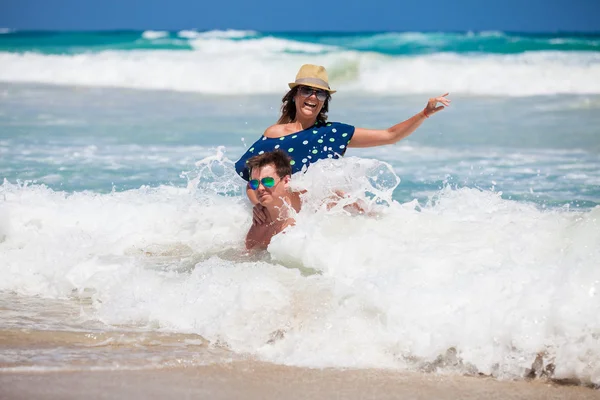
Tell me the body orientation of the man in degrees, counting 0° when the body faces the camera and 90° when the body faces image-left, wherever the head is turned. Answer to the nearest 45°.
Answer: approximately 45°

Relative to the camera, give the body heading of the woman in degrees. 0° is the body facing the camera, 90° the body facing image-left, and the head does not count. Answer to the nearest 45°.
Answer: approximately 0°
